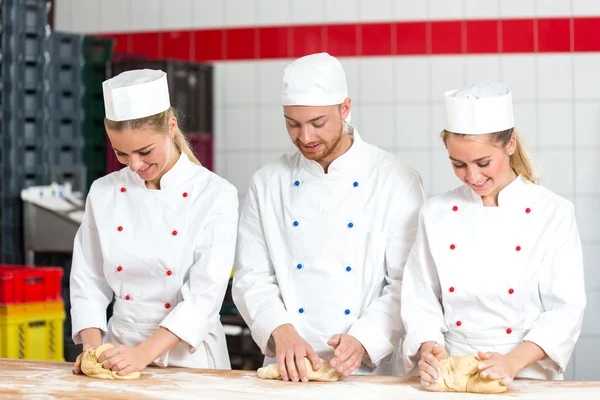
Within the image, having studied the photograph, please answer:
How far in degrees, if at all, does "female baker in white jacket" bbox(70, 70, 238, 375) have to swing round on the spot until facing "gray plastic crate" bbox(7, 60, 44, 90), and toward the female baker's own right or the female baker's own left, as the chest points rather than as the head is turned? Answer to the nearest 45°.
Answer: approximately 135° to the female baker's own right

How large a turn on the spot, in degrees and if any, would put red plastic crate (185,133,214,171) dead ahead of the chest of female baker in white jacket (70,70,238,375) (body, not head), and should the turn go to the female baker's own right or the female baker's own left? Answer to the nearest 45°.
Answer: approximately 135° to the female baker's own right

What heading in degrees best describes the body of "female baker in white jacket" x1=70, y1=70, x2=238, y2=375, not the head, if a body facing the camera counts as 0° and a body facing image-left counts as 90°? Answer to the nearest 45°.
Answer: approximately 45°

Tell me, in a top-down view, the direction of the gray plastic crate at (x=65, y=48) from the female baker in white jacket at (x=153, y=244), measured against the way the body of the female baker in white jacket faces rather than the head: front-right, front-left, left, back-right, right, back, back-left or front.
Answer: back-right

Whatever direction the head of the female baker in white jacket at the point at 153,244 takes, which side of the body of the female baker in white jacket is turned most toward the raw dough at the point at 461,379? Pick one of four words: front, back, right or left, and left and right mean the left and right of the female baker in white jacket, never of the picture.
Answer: left

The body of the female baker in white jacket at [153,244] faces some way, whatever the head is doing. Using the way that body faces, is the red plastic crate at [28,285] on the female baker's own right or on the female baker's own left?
on the female baker's own right

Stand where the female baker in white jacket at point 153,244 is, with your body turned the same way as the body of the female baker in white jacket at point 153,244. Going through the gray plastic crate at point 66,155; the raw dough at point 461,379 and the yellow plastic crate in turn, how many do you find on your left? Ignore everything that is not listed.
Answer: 1
